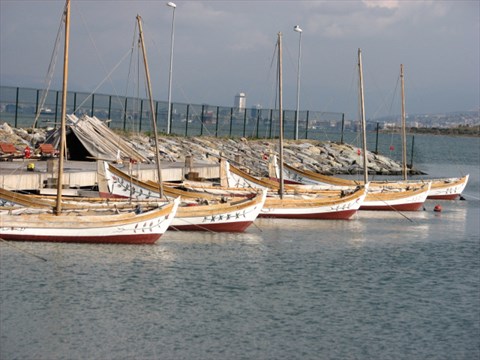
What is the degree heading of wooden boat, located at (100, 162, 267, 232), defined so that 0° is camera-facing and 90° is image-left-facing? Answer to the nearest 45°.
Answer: approximately 315°

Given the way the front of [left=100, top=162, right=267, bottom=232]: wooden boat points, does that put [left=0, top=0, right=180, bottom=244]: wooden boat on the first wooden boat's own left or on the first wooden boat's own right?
on the first wooden boat's own right

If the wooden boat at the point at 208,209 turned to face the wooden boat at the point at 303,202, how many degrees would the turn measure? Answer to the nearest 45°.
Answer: approximately 90° to its left
